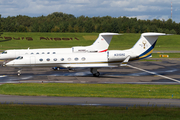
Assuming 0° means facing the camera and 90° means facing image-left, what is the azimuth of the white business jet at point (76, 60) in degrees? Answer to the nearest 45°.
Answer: approximately 90°
